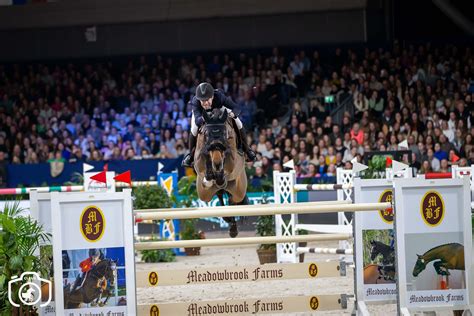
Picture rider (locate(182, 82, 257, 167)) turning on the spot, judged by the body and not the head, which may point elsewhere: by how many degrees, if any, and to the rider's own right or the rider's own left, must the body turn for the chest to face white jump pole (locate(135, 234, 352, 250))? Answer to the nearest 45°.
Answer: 0° — they already face it

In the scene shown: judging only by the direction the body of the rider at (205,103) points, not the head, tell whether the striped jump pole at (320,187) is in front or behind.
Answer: behind

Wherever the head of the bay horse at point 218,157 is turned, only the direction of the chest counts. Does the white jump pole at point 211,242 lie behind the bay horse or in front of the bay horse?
in front

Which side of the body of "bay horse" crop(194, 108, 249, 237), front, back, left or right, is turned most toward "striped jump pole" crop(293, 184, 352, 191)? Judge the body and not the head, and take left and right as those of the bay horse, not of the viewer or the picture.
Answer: back

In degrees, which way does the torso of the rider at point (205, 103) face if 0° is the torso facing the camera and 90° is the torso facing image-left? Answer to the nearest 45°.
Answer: approximately 0°

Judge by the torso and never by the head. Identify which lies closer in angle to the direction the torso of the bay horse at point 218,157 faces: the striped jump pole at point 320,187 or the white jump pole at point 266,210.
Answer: the white jump pole

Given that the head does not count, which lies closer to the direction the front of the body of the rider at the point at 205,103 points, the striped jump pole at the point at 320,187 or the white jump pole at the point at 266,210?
the white jump pole
